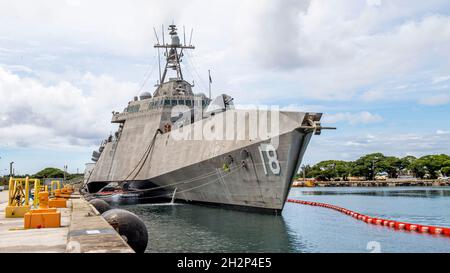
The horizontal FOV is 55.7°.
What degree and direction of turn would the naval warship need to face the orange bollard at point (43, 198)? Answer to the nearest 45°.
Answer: approximately 90° to its right

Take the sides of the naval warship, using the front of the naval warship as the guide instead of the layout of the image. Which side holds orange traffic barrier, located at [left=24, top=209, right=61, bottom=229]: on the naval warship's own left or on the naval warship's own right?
on the naval warship's own right

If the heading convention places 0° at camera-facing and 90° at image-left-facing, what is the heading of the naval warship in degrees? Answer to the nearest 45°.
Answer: approximately 315°

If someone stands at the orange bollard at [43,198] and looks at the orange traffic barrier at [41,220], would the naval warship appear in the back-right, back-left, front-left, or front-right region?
back-left
